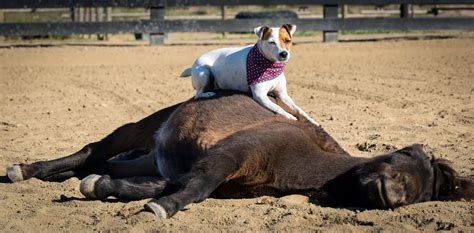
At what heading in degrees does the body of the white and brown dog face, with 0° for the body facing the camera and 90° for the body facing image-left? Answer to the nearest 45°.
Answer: approximately 315°
